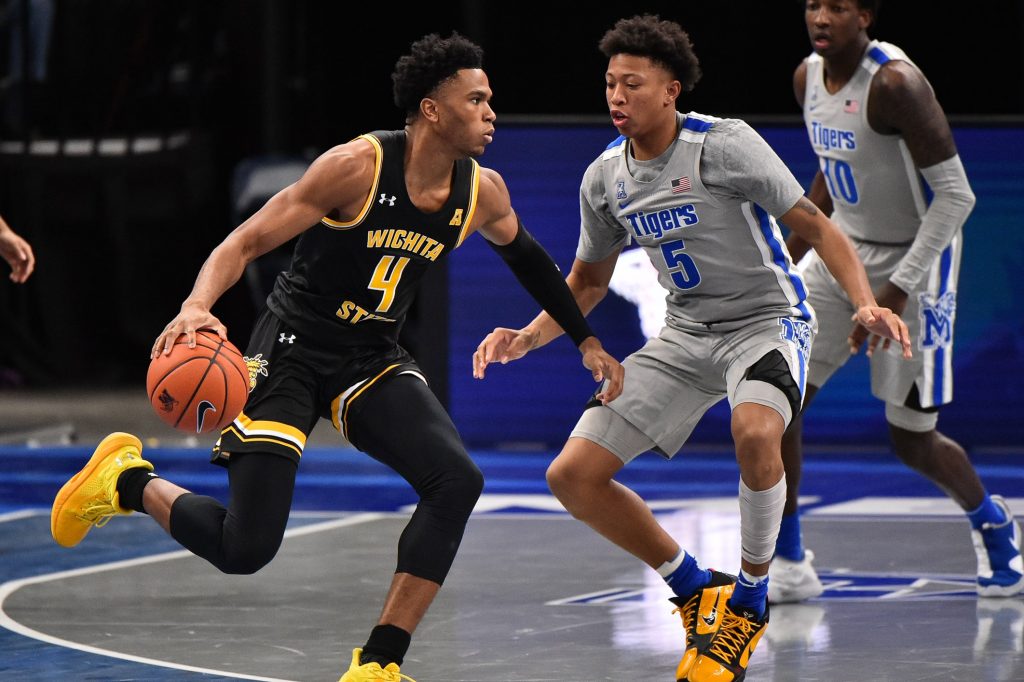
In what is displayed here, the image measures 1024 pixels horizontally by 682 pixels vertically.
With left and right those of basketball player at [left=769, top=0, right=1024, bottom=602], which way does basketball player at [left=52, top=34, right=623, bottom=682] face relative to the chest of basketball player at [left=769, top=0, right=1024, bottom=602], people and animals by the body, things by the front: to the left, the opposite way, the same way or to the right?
to the left

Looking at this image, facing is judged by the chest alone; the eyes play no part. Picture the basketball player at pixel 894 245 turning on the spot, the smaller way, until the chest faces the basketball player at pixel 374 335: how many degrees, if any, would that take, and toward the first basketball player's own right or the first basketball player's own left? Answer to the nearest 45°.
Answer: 0° — they already face them

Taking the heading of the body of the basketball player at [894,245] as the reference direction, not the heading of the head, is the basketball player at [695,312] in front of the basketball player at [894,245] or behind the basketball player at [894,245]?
in front

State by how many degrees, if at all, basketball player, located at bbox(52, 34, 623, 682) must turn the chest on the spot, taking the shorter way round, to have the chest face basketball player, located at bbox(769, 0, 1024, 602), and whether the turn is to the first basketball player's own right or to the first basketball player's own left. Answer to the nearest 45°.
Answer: approximately 90° to the first basketball player's own left

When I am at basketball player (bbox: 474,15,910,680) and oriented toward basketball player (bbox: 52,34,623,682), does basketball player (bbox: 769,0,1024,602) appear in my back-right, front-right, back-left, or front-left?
back-right

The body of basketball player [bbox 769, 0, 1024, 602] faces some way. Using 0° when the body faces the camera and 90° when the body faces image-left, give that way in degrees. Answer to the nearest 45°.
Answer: approximately 45°

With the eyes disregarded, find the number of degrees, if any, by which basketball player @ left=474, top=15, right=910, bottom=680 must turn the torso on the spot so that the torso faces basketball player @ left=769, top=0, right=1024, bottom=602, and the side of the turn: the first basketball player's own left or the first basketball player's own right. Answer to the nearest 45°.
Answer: approximately 180°

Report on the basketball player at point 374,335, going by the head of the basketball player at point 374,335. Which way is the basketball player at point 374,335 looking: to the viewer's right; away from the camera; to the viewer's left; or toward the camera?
to the viewer's right

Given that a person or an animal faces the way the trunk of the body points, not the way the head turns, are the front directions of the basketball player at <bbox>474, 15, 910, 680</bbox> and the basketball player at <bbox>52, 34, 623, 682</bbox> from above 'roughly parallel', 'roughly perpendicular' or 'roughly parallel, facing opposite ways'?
roughly perpendicular
